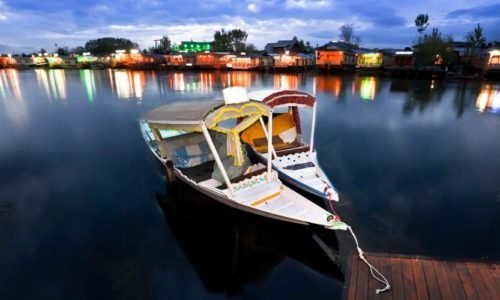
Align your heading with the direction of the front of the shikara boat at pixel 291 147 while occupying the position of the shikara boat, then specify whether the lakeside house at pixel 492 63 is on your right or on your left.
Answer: on your left

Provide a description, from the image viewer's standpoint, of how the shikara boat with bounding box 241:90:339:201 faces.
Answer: facing the viewer and to the right of the viewer

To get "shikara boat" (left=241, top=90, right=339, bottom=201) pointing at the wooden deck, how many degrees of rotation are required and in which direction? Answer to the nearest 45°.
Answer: approximately 45° to its right

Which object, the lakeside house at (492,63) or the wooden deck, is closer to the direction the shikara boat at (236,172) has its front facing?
the wooden deck

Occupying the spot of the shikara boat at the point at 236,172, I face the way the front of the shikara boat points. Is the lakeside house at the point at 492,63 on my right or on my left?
on my left

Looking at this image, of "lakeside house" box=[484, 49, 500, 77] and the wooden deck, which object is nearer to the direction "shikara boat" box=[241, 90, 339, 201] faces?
the wooden deck

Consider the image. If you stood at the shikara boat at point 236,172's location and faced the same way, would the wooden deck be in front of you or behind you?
in front
